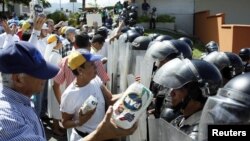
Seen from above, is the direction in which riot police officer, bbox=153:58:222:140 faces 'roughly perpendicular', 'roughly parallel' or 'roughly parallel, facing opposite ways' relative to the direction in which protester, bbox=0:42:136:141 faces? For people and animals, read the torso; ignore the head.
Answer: roughly parallel, facing opposite ways

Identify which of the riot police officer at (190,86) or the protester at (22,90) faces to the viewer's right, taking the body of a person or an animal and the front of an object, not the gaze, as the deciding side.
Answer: the protester

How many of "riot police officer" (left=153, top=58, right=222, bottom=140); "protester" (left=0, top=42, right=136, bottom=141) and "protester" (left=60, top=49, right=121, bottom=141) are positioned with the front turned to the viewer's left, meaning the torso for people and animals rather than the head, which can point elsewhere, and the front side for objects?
1

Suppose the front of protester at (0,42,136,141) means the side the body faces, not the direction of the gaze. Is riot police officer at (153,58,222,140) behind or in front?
in front

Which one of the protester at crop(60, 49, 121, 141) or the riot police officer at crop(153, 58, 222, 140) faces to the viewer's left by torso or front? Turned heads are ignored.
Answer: the riot police officer

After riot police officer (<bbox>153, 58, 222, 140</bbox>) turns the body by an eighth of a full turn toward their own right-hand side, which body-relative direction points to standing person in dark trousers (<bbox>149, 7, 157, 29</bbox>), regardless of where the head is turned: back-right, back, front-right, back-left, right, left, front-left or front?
front-right

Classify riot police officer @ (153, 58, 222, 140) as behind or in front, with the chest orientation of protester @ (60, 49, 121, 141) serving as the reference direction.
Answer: in front

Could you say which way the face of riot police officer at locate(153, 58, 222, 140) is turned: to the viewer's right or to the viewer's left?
to the viewer's left

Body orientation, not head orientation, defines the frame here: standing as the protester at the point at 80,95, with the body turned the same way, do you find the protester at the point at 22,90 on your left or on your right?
on your right

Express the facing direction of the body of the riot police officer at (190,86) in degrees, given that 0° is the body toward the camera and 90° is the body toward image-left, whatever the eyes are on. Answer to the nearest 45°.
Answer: approximately 90°

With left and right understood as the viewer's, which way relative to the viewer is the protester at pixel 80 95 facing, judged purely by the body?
facing the viewer and to the right of the viewer

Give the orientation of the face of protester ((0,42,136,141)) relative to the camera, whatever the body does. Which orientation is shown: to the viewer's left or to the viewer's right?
to the viewer's right

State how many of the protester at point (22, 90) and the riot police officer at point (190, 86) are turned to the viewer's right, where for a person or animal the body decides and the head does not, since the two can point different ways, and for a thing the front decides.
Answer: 1

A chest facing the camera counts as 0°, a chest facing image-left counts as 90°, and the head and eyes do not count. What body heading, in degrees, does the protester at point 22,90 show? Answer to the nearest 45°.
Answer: approximately 270°

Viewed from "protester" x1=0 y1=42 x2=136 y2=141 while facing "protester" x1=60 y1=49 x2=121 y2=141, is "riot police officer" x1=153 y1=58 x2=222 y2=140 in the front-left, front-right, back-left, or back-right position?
front-right

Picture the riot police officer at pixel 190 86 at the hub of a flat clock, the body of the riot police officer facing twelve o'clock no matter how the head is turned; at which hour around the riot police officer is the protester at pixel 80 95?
The protester is roughly at 1 o'clock from the riot police officer.
